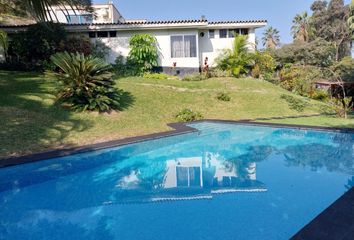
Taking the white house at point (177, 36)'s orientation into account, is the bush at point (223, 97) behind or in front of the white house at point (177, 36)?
in front

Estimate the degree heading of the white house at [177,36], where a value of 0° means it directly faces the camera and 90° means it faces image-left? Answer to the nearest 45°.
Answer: approximately 0°

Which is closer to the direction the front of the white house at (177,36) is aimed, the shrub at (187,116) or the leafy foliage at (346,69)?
the shrub

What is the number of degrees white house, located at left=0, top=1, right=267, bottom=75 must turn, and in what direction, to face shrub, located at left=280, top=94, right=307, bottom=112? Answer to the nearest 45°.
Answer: approximately 45° to its left

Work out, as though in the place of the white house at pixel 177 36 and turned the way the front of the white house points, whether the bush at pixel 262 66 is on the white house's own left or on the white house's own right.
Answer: on the white house's own left

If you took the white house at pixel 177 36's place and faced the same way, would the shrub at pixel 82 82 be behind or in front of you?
in front
